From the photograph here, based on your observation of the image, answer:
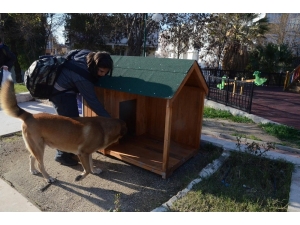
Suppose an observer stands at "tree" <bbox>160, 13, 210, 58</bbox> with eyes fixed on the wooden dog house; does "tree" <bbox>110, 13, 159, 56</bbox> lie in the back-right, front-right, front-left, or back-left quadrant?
front-right

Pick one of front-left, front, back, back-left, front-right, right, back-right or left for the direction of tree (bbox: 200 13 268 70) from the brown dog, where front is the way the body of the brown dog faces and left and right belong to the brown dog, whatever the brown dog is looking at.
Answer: front-left

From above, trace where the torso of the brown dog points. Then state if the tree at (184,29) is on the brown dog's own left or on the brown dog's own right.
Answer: on the brown dog's own left

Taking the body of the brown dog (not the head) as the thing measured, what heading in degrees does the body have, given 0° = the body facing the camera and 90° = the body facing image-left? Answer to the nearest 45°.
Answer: approximately 270°

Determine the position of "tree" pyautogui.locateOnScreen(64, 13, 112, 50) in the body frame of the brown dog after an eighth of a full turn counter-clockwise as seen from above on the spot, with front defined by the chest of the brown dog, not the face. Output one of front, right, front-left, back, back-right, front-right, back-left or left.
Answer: front-left

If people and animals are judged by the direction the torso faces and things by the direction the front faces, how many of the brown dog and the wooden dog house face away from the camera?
0

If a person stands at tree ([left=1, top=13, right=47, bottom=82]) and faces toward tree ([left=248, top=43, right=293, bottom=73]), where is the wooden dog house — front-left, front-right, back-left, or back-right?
front-right

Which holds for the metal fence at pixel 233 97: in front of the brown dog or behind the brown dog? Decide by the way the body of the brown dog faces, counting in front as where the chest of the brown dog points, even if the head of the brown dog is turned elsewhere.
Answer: in front
